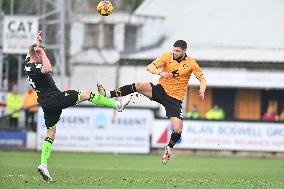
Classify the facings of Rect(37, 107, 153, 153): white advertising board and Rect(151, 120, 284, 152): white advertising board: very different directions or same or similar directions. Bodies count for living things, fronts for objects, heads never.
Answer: same or similar directions

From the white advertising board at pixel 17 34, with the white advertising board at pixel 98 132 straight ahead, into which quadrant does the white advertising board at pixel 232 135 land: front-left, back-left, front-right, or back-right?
front-left

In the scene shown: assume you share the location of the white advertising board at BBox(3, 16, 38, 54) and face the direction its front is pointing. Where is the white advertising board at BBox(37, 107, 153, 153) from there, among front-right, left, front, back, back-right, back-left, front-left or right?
front-left

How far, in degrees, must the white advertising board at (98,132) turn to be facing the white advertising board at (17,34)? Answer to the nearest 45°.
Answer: approximately 135° to its right

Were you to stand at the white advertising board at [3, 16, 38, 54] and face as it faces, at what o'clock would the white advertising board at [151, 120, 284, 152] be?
the white advertising board at [151, 120, 284, 152] is roughly at 10 o'clock from the white advertising board at [3, 16, 38, 54].

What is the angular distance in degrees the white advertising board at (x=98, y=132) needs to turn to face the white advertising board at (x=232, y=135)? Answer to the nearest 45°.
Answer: approximately 90° to its left

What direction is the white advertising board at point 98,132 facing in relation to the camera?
toward the camera

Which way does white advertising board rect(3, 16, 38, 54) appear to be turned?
toward the camera

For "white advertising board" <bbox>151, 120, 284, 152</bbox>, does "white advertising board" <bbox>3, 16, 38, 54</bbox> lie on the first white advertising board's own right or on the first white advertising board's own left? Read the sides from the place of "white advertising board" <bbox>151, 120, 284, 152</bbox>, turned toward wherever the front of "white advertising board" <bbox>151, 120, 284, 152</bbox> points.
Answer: on the first white advertising board's own right

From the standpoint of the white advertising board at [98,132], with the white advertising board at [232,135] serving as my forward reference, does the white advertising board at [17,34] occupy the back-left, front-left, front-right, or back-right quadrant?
back-left
